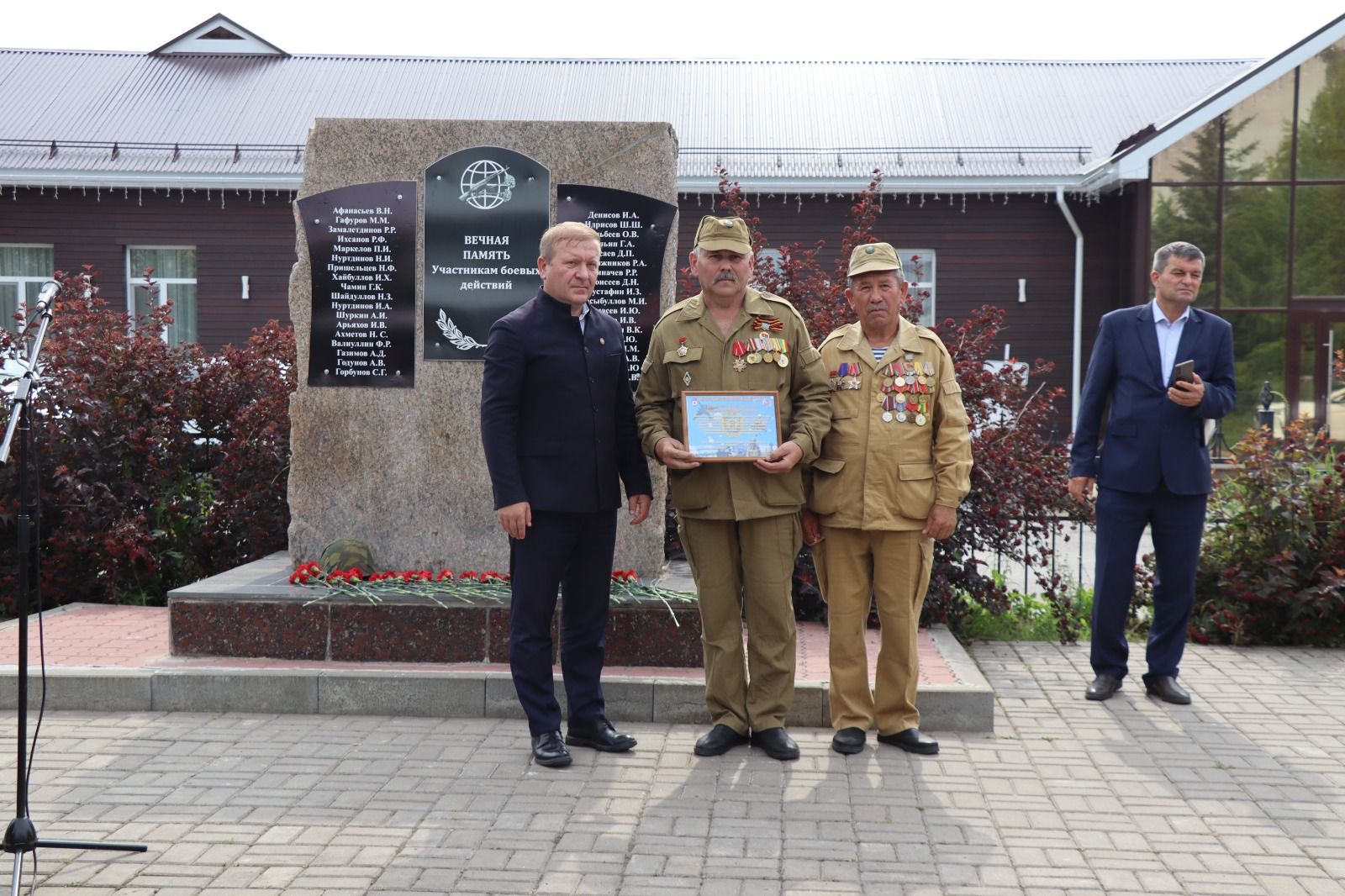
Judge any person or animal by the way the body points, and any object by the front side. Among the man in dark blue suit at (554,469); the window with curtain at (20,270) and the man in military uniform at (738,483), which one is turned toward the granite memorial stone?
the window with curtain

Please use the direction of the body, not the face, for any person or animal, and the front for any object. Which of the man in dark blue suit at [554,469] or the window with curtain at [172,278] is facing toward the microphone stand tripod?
the window with curtain

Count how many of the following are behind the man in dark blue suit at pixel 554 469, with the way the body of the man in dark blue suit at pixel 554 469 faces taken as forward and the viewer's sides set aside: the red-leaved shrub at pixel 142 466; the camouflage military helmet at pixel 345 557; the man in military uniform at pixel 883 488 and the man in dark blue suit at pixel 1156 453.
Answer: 2

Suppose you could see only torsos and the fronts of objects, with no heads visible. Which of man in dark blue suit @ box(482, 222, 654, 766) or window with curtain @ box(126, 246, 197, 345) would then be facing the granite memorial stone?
the window with curtain

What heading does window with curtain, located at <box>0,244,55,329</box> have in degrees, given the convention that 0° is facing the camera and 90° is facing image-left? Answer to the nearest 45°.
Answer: approximately 0°

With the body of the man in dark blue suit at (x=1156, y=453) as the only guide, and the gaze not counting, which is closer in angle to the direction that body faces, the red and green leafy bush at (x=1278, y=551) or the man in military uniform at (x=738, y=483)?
the man in military uniform

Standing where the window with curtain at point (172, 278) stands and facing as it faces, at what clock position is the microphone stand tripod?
The microphone stand tripod is roughly at 12 o'clock from the window with curtain.

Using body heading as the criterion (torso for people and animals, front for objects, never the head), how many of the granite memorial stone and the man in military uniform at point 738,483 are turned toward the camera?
2

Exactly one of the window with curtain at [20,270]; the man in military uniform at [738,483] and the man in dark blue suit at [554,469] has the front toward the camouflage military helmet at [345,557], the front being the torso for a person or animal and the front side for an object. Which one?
the window with curtain

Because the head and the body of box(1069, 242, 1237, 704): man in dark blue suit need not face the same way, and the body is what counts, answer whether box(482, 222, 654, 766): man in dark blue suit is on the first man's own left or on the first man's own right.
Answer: on the first man's own right
